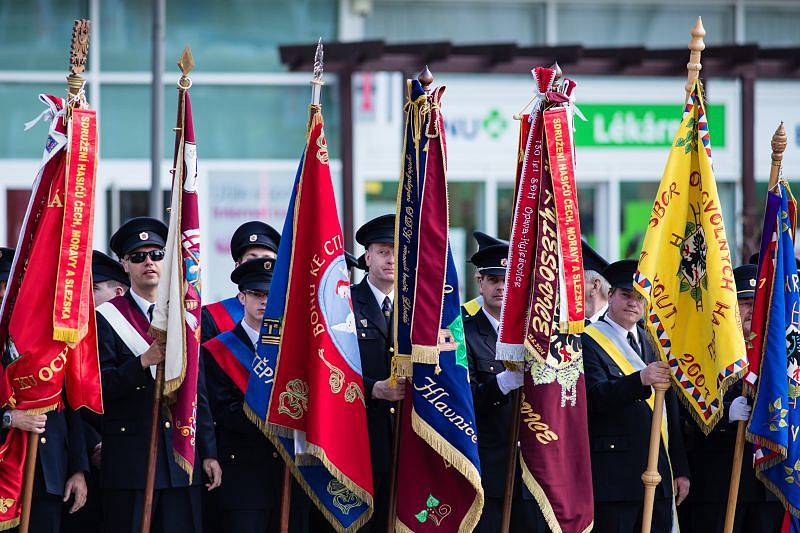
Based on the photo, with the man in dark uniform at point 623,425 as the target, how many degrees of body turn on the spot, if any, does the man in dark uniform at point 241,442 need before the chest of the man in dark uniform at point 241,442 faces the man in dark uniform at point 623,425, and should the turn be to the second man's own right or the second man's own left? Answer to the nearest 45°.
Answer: approximately 45° to the second man's own left

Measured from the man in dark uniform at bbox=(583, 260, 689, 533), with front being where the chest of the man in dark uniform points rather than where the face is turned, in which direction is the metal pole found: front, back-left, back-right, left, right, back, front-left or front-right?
back

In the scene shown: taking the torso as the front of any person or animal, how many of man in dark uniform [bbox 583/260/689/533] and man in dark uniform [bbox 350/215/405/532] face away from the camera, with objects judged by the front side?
0

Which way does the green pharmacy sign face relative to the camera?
toward the camera

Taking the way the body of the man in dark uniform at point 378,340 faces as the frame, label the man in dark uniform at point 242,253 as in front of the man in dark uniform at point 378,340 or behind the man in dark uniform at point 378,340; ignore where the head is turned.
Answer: behind

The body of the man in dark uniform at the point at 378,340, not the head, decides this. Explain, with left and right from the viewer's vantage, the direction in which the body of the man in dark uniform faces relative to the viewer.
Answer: facing the viewer and to the right of the viewer

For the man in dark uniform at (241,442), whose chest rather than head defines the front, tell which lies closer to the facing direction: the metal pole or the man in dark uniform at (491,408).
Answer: the man in dark uniform

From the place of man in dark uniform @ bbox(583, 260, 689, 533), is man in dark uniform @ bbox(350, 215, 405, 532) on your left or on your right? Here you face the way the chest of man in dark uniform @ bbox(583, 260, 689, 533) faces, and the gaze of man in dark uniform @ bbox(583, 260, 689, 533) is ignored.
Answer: on your right

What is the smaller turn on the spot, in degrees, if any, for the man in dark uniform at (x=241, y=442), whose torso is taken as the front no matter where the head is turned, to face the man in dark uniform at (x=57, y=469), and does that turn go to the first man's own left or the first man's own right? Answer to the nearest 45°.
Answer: approximately 135° to the first man's own right

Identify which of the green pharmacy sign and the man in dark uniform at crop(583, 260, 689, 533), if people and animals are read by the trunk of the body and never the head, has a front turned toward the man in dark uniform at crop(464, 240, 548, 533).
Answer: the green pharmacy sign

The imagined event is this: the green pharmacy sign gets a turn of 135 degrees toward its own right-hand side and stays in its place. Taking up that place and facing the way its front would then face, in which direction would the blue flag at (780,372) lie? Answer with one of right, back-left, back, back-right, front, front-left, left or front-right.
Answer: back-left

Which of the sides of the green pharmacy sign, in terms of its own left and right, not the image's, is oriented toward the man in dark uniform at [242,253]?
front

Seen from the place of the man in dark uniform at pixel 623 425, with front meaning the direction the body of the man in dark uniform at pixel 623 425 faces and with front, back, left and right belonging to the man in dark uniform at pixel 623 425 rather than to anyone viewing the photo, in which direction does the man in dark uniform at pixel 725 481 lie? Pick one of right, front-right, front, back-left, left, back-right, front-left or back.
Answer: left
